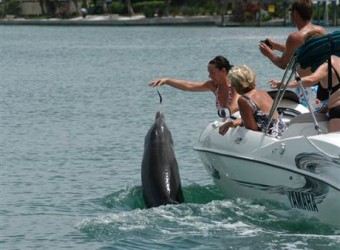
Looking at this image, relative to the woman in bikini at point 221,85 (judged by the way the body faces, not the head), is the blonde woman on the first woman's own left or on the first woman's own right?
on the first woman's own left

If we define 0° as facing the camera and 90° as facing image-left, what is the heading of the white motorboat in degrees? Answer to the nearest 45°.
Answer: approximately 135°

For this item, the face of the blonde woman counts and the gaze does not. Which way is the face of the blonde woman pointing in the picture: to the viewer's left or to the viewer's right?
to the viewer's left

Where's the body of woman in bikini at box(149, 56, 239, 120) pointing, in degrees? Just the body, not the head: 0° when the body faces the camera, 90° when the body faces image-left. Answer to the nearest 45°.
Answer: approximately 45°
